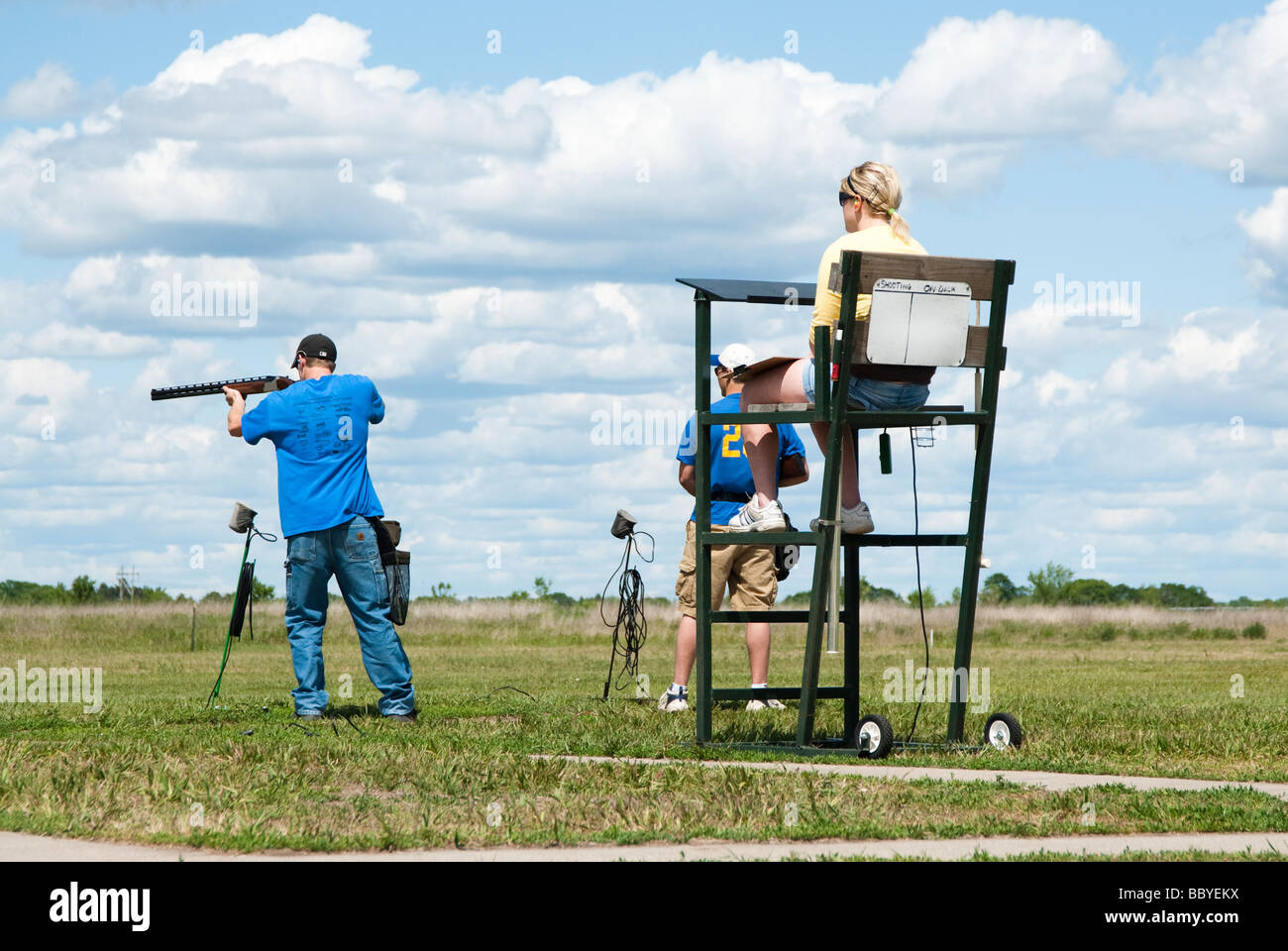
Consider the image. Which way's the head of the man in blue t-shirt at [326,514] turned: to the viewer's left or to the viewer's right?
to the viewer's left

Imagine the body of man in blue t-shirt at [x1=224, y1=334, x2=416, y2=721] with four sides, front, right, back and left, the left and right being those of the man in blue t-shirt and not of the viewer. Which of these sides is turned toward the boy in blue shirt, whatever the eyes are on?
right

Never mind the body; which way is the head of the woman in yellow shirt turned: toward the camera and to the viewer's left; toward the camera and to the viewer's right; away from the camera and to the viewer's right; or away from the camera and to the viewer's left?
away from the camera and to the viewer's left

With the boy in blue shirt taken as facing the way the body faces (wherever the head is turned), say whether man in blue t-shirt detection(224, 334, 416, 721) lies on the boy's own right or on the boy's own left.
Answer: on the boy's own left

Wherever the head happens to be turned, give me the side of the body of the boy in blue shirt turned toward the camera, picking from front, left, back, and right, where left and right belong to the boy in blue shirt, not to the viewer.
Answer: back

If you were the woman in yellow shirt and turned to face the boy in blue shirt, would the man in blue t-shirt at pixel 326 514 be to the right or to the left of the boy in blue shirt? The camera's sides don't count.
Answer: left

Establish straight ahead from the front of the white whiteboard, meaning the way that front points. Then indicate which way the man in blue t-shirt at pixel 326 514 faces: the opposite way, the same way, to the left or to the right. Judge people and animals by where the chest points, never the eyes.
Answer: the opposite way

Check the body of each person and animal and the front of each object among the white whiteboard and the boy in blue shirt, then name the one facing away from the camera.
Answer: the boy in blue shirt

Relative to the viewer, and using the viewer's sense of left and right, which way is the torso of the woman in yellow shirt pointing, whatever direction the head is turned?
facing away from the viewer and to the left of the viewer

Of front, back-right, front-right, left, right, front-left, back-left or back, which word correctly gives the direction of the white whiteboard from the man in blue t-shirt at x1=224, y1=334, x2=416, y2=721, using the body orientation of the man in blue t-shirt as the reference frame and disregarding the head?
back-right

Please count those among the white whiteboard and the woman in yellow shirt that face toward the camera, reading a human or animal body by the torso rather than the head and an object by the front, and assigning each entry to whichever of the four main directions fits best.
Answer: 1

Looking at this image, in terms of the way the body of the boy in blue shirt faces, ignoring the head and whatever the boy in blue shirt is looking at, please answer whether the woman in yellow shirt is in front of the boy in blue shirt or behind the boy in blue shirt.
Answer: behind

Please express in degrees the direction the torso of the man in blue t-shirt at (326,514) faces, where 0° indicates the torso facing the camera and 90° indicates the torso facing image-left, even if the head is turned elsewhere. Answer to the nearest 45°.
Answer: approximately 180°
